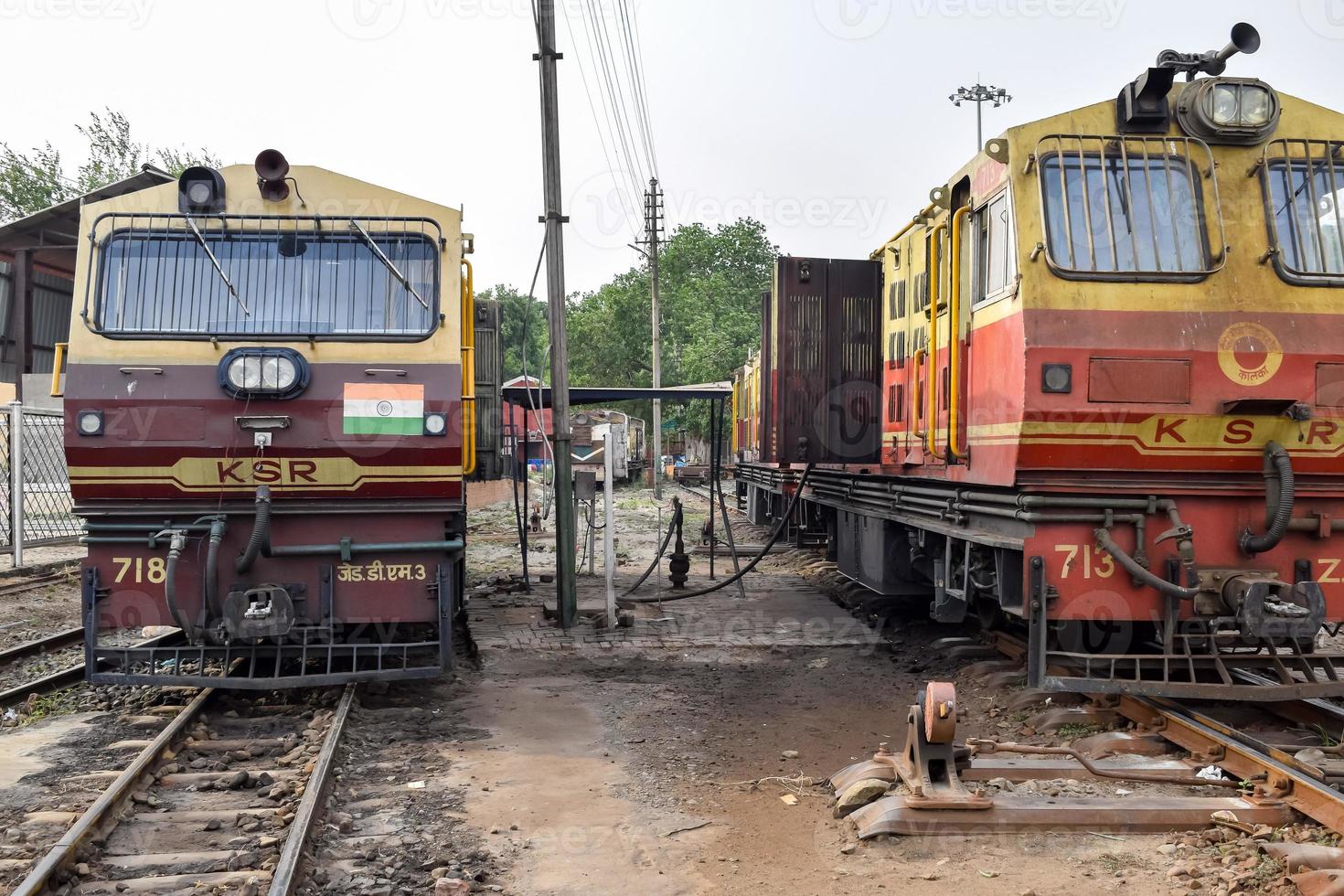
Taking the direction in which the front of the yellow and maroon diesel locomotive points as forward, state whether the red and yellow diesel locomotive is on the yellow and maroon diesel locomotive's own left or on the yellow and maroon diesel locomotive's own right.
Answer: on the yellow and maroon diesel locomotive's own left

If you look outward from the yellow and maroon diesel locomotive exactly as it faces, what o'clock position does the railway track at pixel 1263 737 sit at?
The railway track is roughly at 10 o'clock from the yellow and maroon diesel locomotive.

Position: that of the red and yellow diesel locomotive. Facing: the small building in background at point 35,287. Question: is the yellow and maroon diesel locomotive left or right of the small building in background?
left

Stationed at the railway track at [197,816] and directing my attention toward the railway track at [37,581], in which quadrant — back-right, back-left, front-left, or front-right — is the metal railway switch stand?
back-right

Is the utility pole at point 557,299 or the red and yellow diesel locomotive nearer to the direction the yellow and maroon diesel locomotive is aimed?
the red and yellow diesel locomotive

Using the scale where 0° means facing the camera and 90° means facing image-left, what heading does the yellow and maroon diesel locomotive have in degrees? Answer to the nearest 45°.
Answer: approximately 0°
